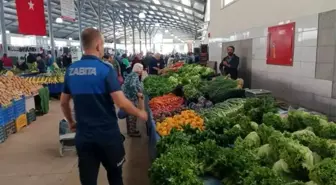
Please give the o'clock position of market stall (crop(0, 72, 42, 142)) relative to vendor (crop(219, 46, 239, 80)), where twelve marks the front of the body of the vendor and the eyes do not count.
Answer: The market stall is roughly at 1 o'clock from the vendor.

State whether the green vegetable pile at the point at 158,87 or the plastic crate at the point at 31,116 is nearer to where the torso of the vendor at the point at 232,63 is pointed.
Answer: the green vegetable pile

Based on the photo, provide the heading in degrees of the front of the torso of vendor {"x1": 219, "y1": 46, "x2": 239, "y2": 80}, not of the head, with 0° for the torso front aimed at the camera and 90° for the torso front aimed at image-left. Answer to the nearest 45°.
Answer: approximately 45°

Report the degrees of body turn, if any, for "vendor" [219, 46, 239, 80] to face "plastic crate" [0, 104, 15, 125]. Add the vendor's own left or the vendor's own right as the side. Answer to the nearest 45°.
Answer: approximately 45° to the vendor's own right

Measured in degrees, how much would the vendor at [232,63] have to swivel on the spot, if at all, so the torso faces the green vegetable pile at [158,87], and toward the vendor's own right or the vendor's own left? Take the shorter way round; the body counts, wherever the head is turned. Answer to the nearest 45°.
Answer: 0° — they already face it

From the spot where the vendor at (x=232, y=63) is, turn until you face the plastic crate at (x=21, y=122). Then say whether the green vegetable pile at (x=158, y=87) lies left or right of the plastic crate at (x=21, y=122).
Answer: left

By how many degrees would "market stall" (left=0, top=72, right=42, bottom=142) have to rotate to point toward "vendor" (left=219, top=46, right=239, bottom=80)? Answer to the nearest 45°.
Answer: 0° — it already faces them

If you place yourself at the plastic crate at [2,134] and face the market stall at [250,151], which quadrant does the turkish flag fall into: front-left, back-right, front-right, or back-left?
back-left

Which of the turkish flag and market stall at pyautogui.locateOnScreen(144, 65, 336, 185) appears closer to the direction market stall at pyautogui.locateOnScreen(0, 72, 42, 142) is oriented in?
the market stall
